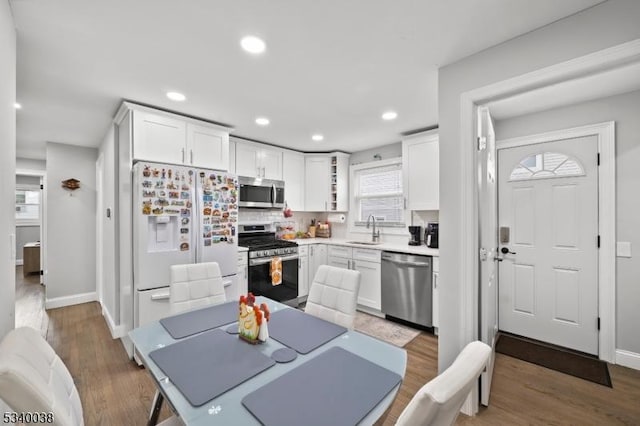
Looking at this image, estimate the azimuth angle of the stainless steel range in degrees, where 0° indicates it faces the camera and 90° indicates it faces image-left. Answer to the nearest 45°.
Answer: approximately 315°

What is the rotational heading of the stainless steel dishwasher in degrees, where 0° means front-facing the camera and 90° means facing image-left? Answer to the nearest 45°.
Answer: approximately 45°

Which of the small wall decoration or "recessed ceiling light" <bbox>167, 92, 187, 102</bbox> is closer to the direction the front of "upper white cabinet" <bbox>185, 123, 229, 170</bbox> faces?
the recessed ceiling light

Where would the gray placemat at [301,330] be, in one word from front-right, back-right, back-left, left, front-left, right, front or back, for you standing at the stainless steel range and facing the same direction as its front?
front-right

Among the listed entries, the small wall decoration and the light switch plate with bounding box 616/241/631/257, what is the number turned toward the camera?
2

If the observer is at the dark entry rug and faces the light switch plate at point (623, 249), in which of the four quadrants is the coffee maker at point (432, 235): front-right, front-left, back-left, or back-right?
back-left
